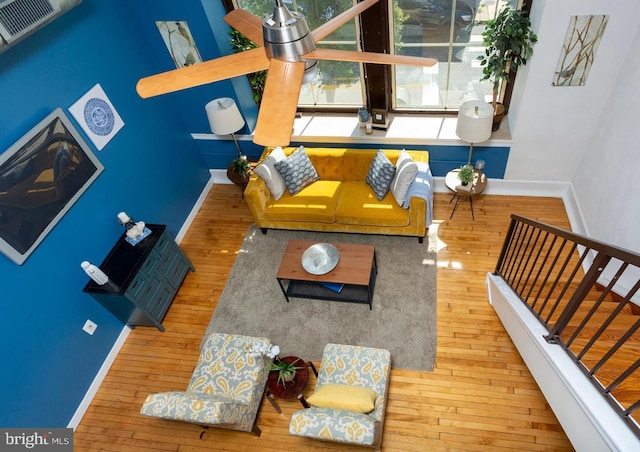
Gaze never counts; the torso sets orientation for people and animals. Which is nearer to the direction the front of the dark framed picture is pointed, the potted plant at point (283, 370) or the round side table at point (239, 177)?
the potted plant

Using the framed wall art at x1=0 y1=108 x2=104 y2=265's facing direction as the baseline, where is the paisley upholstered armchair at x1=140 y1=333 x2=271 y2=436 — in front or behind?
in front

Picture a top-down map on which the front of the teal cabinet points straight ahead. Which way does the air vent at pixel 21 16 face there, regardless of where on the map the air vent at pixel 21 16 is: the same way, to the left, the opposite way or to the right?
the same way

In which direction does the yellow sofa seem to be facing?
toward the camera

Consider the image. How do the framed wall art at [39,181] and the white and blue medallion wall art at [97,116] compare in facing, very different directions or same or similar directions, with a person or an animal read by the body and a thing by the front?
same or similar directions

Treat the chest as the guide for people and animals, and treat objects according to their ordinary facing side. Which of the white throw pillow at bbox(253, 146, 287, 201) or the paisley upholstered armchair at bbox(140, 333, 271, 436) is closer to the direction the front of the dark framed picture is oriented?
the paisley upholstered armchair

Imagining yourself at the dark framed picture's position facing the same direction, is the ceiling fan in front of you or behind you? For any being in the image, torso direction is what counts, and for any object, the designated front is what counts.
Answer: in front

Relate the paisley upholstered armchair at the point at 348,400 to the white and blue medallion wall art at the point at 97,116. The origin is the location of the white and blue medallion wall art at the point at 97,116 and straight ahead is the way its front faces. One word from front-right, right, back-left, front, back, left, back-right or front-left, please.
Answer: front-right

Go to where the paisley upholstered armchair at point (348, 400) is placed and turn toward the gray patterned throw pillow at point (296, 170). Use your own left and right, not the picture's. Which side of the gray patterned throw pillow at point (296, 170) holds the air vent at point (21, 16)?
left

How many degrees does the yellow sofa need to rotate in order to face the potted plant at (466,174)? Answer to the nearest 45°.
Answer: approximately 90° to its left

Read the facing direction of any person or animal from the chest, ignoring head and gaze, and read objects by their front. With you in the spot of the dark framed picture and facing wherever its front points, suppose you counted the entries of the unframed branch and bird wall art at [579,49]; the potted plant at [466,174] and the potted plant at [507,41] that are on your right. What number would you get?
0

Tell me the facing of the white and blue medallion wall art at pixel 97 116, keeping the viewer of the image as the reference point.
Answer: facing the viewer and to the right of the viewer
